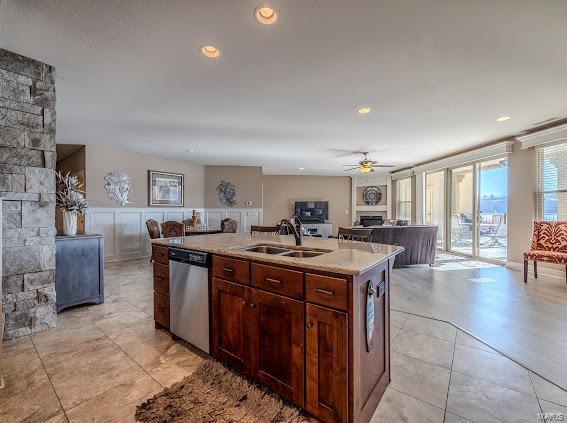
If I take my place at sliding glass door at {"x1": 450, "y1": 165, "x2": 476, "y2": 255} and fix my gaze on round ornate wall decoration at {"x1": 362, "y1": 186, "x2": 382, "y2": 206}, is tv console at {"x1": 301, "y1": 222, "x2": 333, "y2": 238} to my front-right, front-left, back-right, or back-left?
front-left

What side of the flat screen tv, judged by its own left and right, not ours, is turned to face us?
front

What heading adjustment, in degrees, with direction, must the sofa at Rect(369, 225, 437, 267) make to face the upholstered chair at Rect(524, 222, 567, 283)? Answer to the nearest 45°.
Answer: approximately 90° to its right

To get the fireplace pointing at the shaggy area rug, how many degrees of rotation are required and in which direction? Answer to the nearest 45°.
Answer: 0° — it already faces it

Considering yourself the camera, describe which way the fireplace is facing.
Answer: facing the viewer

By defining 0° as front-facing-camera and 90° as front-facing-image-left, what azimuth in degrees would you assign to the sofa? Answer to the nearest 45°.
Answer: approximately 180°

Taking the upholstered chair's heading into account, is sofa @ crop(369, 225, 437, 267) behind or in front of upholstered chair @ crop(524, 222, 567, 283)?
in front

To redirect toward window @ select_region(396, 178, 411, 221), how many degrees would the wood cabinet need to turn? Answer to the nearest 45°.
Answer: approximately 180°

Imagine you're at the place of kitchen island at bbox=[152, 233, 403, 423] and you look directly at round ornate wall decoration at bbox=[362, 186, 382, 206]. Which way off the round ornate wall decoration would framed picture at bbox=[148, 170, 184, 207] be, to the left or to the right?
left

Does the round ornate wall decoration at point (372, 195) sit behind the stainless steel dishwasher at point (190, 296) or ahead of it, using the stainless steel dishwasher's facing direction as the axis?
behind

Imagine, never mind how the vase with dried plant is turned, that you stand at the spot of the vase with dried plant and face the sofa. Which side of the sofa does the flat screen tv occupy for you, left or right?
left

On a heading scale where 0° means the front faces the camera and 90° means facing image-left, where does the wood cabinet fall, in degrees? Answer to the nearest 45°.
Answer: approximately 45°

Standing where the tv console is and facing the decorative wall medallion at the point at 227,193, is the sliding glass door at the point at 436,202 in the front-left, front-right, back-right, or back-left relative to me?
back-left

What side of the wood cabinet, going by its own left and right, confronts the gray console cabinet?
right

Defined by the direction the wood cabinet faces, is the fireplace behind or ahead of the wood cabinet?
behind

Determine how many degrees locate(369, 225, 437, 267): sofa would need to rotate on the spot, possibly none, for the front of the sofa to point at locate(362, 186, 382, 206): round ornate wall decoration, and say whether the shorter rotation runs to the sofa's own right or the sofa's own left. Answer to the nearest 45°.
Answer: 0° — it already faces it

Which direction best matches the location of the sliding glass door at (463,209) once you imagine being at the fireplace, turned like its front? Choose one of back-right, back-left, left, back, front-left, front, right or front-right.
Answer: front-left
